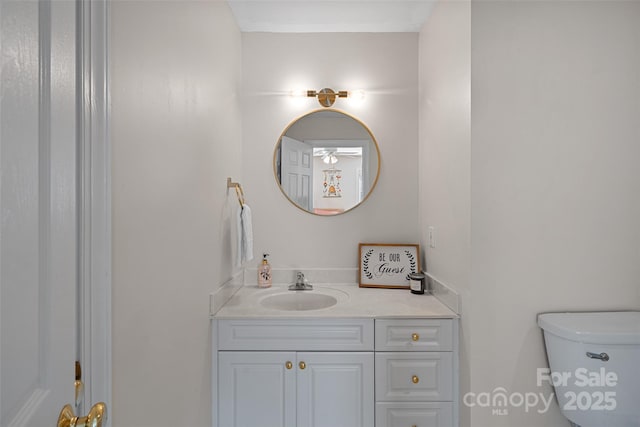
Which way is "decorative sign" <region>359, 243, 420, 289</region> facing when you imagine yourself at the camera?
facing the viewer

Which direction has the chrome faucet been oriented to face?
toward the camera

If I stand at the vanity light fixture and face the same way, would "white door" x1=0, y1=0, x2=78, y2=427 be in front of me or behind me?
in front

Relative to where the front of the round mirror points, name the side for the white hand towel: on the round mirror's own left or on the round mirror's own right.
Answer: on the round mirror's own right

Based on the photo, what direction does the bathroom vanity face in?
toward the camera
